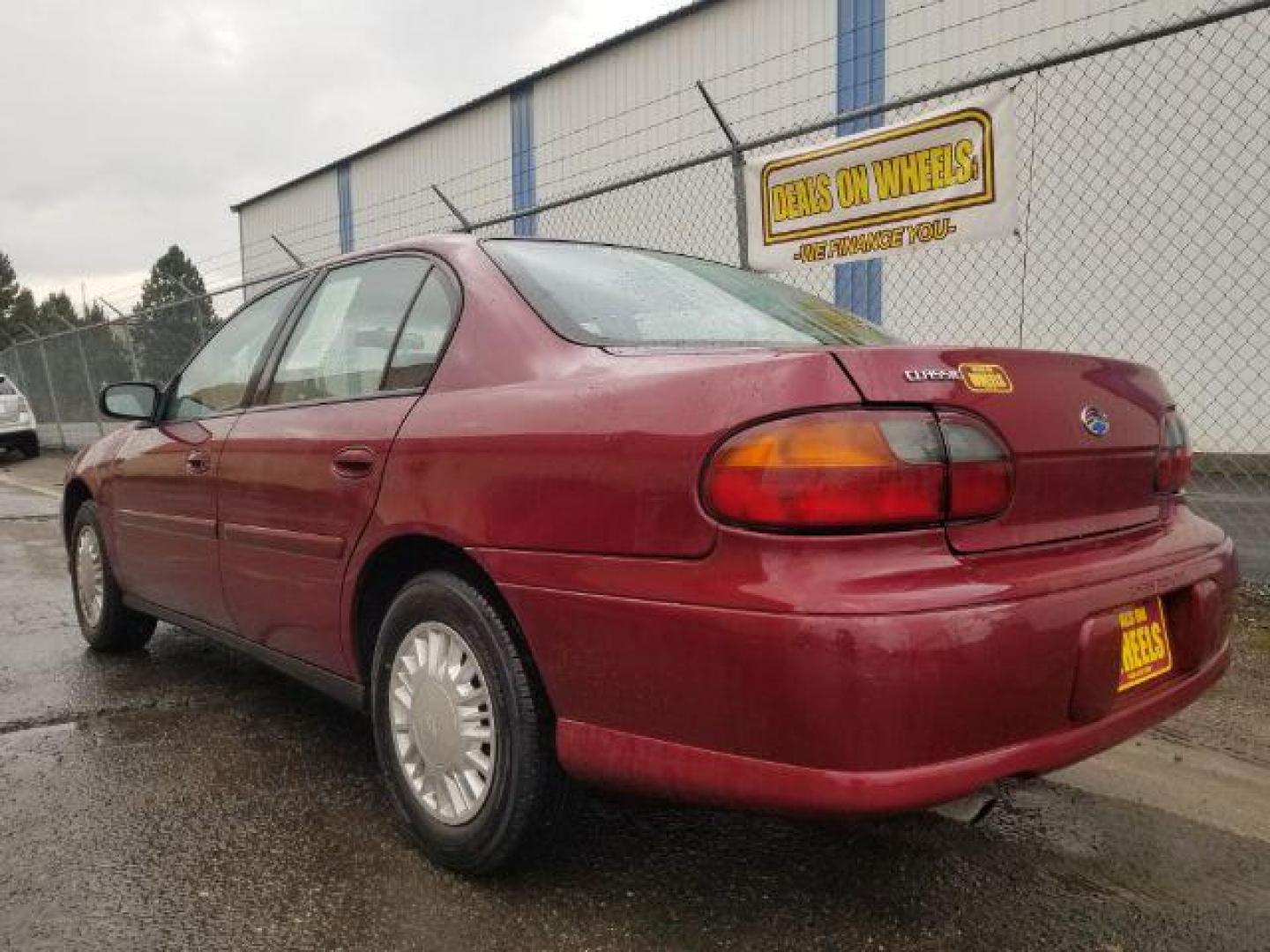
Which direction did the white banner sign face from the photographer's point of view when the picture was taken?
facing the viewer and to the left of the viewer

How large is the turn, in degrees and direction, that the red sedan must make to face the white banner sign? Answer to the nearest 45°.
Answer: approximately 45° to its right

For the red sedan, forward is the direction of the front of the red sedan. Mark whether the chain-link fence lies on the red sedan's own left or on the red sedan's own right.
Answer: on the red sedan's own right

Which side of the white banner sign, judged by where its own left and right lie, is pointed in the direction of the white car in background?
right

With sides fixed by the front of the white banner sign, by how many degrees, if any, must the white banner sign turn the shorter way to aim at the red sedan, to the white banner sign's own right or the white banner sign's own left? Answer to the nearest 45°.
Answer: approximately 45° to the white banner sign's own left

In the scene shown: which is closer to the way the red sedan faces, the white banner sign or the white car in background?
the white car in background

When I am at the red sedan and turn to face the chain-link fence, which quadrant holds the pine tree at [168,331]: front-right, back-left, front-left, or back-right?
front-left

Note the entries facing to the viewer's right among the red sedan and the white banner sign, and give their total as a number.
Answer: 0

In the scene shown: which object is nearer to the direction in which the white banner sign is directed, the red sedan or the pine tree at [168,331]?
the red sedan

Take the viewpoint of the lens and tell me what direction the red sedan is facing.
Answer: facing away from the viewer and to the left of the viewer

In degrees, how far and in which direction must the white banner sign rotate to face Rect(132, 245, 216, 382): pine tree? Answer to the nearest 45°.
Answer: approximately 90° to its right

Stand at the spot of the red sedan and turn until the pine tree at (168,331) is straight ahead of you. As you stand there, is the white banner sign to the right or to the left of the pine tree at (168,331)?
right

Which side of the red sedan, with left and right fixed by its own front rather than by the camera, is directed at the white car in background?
front

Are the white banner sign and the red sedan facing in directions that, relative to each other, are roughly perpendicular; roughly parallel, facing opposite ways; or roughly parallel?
roughly perpendicular
